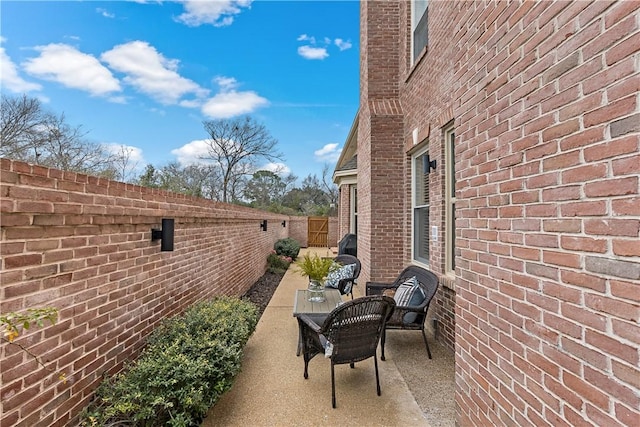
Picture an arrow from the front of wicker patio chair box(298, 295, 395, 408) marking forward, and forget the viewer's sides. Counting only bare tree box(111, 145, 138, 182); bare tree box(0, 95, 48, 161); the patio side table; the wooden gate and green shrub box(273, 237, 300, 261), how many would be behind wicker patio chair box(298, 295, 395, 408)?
0

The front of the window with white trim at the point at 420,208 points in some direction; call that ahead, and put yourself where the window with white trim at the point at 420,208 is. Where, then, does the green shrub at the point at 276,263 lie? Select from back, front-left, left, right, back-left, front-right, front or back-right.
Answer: front-right

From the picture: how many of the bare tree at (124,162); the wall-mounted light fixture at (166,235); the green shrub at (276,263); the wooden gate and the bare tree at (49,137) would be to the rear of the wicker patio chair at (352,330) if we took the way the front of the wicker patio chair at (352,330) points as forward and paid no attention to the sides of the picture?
0

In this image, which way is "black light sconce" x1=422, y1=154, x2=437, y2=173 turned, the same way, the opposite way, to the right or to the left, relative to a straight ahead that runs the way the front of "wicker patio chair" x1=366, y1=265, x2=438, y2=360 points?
the same way

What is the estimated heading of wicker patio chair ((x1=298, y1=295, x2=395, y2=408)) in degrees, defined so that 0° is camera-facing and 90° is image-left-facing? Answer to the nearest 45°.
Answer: approximately 135°

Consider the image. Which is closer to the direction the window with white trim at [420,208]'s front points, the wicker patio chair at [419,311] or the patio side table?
the patio side table

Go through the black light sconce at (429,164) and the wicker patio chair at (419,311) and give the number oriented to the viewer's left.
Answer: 2

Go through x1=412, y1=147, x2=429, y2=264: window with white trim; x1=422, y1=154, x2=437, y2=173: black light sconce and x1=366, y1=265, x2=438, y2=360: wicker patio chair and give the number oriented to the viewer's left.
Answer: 3

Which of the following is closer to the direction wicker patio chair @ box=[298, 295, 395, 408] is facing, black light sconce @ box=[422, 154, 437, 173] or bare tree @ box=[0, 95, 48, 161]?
the bare tree

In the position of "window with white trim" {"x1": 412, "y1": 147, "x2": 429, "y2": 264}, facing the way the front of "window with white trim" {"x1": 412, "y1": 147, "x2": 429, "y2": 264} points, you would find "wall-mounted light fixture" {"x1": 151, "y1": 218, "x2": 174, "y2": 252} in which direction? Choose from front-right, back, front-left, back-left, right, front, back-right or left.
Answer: front-left

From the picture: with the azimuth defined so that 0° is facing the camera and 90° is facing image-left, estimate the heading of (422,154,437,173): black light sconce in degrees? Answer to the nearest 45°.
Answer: approximately 90°

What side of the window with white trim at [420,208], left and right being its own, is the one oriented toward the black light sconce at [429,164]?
left

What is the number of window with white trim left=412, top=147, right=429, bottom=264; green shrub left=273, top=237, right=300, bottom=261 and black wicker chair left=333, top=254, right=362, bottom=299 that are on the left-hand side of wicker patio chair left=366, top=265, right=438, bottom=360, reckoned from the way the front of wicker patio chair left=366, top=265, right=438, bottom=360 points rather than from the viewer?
0

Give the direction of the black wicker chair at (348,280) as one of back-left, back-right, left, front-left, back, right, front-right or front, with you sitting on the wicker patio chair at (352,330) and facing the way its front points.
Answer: front-right

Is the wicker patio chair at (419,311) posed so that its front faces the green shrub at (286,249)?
no

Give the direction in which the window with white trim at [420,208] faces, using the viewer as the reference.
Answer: facing to the left of the viewer

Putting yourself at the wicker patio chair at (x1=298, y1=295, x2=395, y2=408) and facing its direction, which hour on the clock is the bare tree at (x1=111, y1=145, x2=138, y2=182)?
The bare tree is roughly at 12 o'clock from the wicker patio chair.

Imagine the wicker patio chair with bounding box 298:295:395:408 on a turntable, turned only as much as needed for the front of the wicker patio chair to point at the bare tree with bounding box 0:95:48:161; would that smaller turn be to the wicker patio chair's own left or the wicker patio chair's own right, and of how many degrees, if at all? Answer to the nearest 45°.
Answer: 0° — it already faces it
